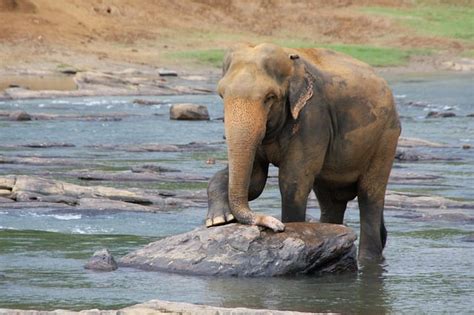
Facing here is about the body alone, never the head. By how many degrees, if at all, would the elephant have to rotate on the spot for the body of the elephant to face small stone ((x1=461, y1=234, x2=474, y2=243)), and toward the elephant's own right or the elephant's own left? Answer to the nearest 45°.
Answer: approximately 180°

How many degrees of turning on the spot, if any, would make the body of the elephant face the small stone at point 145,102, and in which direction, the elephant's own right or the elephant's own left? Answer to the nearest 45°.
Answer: approximately 135° to the elephant's own right

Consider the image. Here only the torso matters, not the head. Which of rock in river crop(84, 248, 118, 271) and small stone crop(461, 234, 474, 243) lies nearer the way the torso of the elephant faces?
the rock in river

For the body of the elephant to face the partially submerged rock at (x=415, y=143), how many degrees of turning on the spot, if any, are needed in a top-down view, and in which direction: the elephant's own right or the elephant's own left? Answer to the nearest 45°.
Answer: approximately 135° to the elephant's own right
